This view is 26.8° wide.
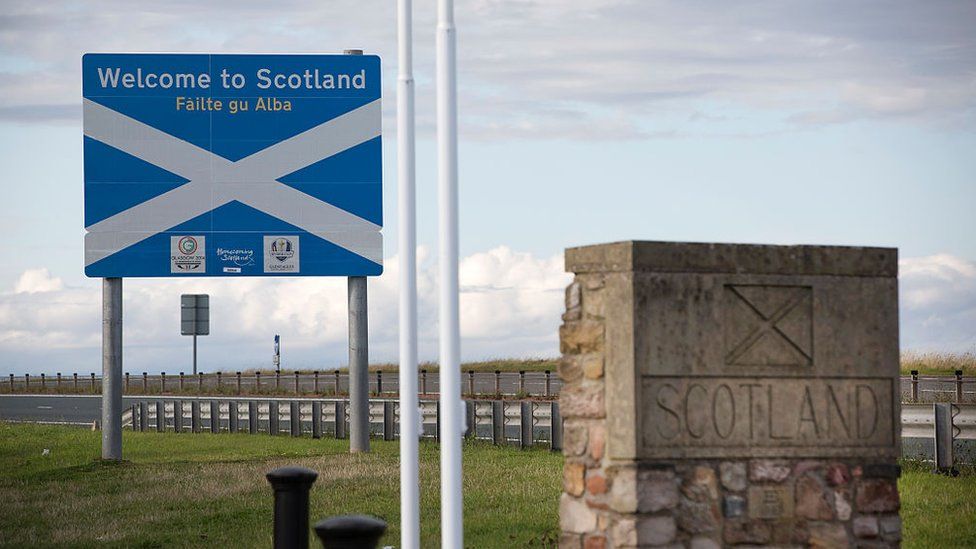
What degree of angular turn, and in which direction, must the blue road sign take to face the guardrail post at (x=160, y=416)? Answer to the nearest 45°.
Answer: approximately 180°

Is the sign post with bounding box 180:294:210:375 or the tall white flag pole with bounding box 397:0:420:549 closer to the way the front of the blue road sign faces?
the tall white flag pole

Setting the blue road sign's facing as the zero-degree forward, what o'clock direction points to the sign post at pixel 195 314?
The sign post is roughly at 6 o'clock from the blue road sign.

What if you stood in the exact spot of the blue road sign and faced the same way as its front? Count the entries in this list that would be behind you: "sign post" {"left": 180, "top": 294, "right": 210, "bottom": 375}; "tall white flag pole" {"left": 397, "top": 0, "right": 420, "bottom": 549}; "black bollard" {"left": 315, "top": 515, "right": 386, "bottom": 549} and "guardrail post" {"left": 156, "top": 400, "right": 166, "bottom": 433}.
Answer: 2

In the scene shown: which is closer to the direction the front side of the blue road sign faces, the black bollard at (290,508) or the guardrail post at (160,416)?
the black bollard

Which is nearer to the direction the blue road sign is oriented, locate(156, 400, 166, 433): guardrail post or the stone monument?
the stone monument

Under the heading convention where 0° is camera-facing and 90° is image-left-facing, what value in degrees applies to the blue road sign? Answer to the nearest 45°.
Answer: approximately 0°

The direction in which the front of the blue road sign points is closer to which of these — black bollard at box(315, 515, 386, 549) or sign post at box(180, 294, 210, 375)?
the black bollard

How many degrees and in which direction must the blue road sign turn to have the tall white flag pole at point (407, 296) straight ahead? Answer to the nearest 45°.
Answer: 0° — it already faces it

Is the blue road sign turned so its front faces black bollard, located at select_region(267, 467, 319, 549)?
yes
